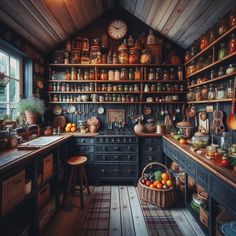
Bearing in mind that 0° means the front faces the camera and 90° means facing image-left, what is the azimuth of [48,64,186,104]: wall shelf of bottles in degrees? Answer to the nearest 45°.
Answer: approximately 0°

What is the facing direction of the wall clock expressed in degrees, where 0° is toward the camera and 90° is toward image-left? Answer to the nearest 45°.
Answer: approximately 0°

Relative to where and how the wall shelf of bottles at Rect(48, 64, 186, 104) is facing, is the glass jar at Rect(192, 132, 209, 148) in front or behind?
in front

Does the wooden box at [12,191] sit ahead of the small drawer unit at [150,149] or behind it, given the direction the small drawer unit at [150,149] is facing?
ahead

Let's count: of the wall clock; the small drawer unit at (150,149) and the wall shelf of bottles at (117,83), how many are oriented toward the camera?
3

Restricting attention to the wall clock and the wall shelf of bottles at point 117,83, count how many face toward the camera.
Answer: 2
